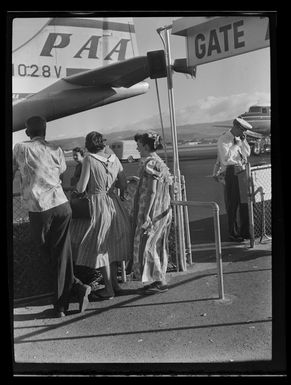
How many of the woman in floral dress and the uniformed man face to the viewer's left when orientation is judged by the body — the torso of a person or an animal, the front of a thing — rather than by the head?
1

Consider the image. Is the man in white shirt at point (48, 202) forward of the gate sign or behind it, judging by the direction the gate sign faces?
forward

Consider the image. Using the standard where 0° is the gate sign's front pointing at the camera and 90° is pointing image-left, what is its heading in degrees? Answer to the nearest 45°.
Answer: approximately 45°
